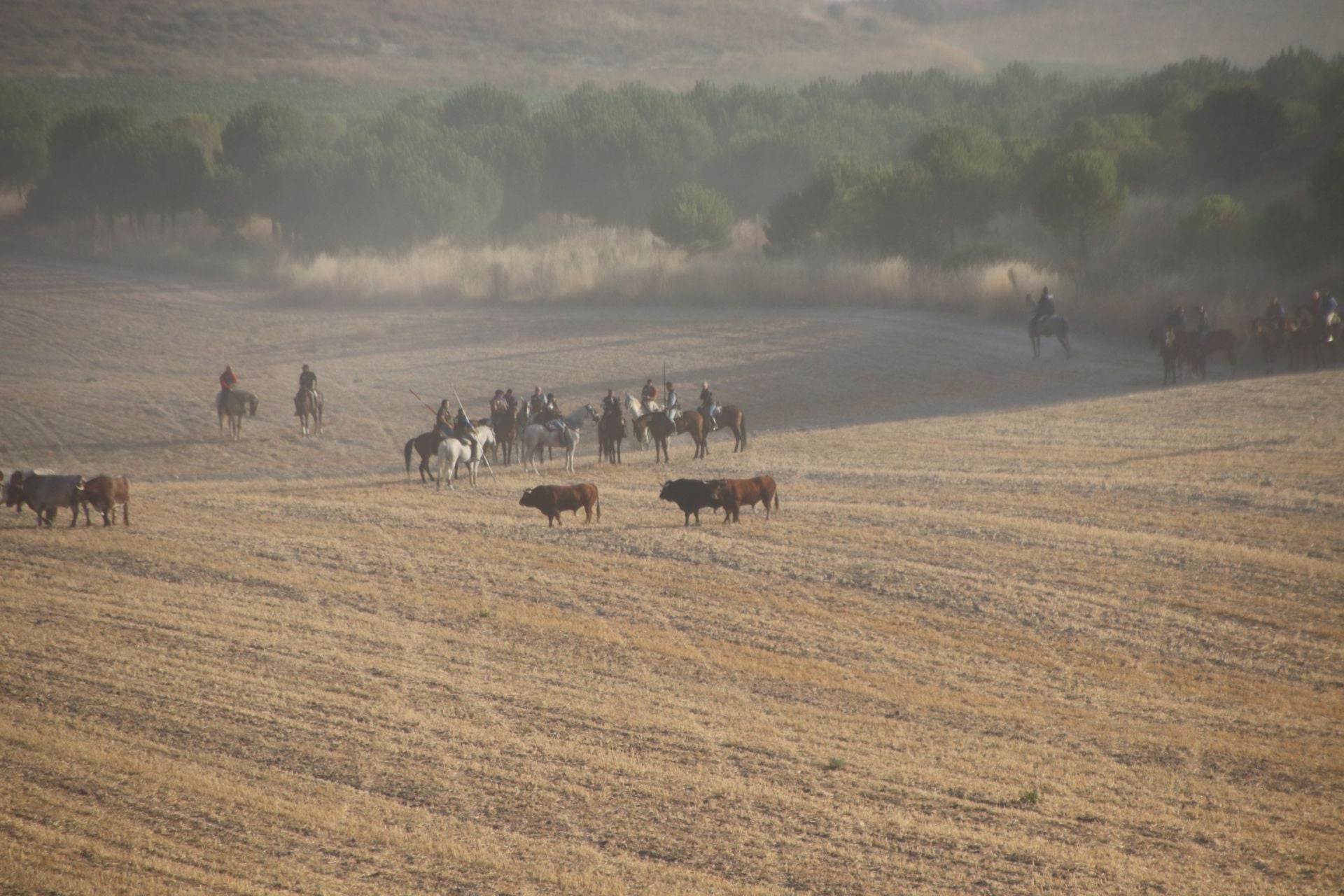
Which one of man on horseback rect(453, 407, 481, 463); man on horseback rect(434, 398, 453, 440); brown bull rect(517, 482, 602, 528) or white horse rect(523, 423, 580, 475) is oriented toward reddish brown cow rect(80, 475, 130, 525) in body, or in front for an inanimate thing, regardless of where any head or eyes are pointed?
the brown bull

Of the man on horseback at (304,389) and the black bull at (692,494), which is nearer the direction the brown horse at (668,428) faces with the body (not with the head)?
the man on horseback

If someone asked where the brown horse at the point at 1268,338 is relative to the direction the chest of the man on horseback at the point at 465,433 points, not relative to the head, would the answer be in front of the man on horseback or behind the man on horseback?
in front

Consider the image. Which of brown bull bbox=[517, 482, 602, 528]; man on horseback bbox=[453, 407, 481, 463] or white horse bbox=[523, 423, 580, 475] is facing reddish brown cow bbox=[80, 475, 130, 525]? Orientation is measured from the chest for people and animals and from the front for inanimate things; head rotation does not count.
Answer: the brown bull

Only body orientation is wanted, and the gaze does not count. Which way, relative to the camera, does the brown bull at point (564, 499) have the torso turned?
to the viewer's left

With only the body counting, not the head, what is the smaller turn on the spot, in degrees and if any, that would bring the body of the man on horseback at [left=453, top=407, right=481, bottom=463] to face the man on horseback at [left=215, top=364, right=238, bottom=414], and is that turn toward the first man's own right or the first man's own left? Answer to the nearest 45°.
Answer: approximately 135° to the first man's own left

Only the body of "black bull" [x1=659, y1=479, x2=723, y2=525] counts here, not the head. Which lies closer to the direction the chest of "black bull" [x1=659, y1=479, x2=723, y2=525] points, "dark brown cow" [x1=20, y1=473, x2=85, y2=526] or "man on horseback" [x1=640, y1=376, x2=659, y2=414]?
the dark brown cow

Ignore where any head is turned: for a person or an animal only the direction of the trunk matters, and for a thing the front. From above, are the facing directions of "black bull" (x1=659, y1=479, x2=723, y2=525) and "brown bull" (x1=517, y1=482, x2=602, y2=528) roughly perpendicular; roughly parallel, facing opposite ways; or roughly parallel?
roughly parallel

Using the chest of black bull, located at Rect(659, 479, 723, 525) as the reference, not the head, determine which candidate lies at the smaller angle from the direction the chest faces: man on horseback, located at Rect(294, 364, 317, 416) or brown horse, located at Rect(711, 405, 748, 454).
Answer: the man on horseback

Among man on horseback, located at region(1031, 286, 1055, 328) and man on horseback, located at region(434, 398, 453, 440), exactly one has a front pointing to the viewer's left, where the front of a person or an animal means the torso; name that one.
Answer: man on horseback, located at region(1031, 286, 1055, 328)
